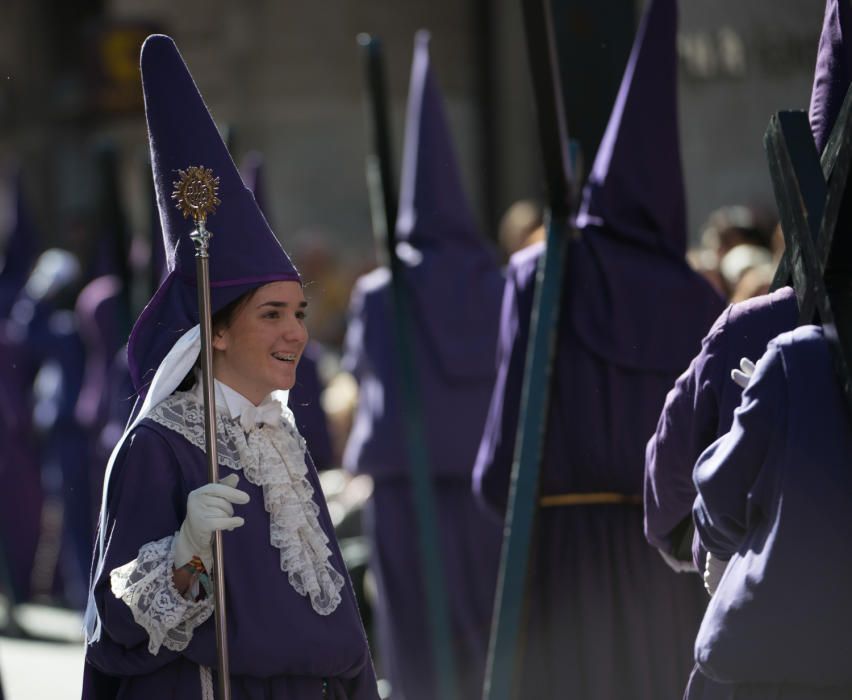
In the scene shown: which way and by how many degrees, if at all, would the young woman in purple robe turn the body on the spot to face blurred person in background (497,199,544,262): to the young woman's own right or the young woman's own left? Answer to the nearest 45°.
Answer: approximately 135° to the young woman's own left

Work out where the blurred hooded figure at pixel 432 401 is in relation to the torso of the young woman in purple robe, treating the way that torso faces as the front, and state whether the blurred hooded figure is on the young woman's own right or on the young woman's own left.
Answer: on the young woman's own left

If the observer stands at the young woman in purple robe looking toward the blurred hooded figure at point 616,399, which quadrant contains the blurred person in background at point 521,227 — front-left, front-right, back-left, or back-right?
front-left

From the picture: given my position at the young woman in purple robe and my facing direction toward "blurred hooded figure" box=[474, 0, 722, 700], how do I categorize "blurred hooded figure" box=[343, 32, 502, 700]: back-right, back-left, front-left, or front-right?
front-left

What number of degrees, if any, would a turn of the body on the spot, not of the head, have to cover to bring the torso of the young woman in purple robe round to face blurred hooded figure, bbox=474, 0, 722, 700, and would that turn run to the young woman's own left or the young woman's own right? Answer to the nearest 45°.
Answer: approximately 90° to the young woman's own left

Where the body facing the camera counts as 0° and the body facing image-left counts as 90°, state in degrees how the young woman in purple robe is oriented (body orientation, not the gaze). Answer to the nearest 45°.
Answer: approximately 315°

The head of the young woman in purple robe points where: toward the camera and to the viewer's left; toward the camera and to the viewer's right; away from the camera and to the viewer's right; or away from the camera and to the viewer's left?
toward the camera and to the viewer's right
